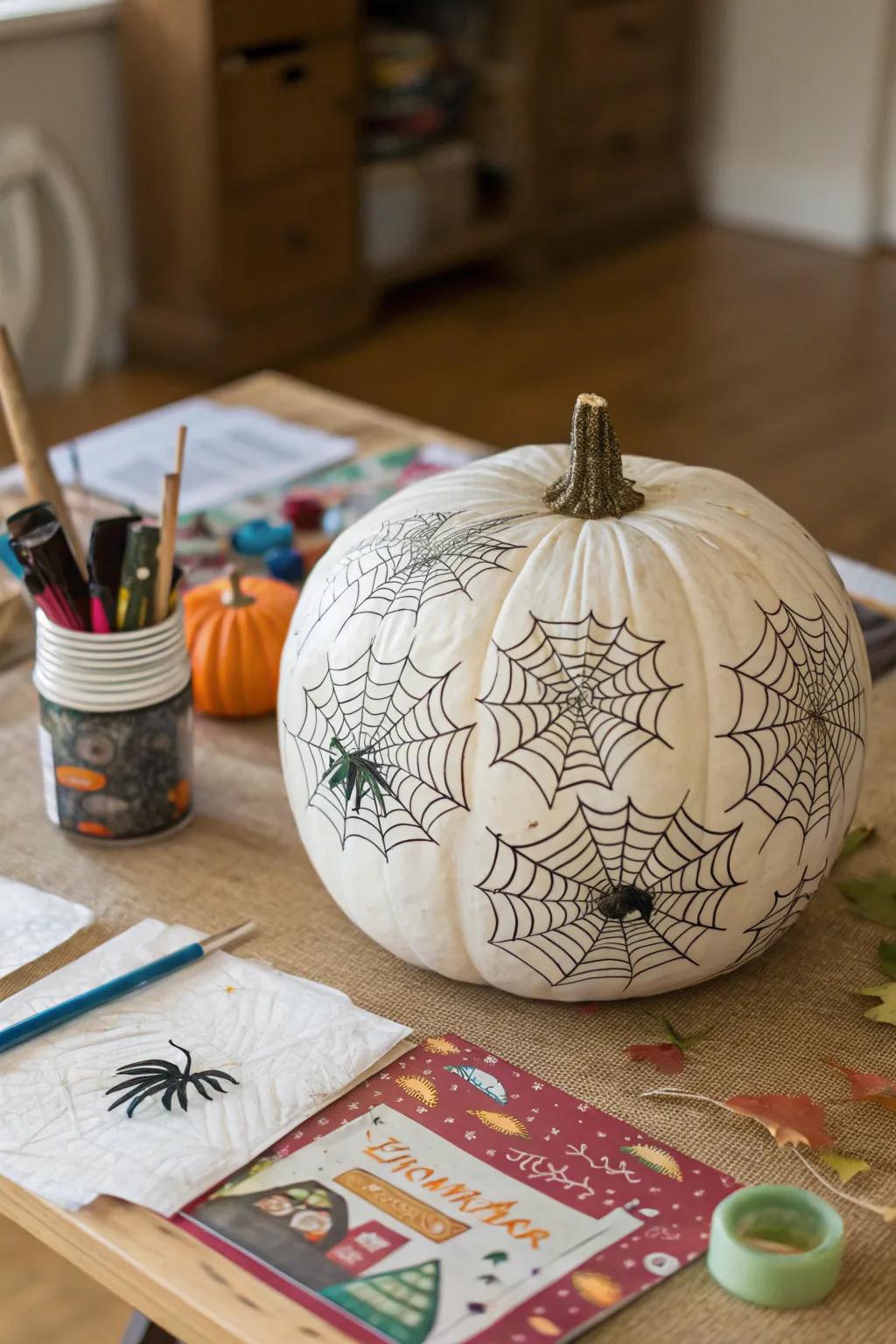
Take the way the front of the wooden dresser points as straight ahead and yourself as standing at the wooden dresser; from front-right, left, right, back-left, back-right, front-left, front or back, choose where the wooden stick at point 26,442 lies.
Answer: front-right

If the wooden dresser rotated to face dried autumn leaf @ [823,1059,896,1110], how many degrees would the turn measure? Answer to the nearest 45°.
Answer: approximately 45° to its right

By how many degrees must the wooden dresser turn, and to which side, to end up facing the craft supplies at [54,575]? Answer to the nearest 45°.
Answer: approximately 45° to its right

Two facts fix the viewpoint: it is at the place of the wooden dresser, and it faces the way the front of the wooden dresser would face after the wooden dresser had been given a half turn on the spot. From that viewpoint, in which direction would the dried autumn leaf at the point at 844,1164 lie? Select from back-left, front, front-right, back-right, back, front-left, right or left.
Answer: back-left

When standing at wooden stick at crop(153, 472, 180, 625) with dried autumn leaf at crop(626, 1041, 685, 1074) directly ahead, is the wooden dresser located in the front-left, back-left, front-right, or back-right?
back-left

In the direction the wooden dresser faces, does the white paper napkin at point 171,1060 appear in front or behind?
in front

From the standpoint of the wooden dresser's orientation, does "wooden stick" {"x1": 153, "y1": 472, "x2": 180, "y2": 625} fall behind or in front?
in front

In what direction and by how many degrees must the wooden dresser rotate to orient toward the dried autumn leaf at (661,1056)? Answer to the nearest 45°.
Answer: approximately 45° to its right

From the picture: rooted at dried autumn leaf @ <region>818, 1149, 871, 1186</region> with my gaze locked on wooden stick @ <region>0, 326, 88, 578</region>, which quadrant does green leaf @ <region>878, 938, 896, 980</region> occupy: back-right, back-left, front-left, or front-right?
front-right

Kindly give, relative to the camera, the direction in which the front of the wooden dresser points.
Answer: facing the viewer and to the right of the viewer

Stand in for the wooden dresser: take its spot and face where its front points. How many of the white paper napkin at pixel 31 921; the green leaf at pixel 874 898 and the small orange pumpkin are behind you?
0

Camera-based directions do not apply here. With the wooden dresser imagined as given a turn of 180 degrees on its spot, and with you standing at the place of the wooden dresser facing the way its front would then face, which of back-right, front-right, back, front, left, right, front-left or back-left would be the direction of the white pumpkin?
back-left
